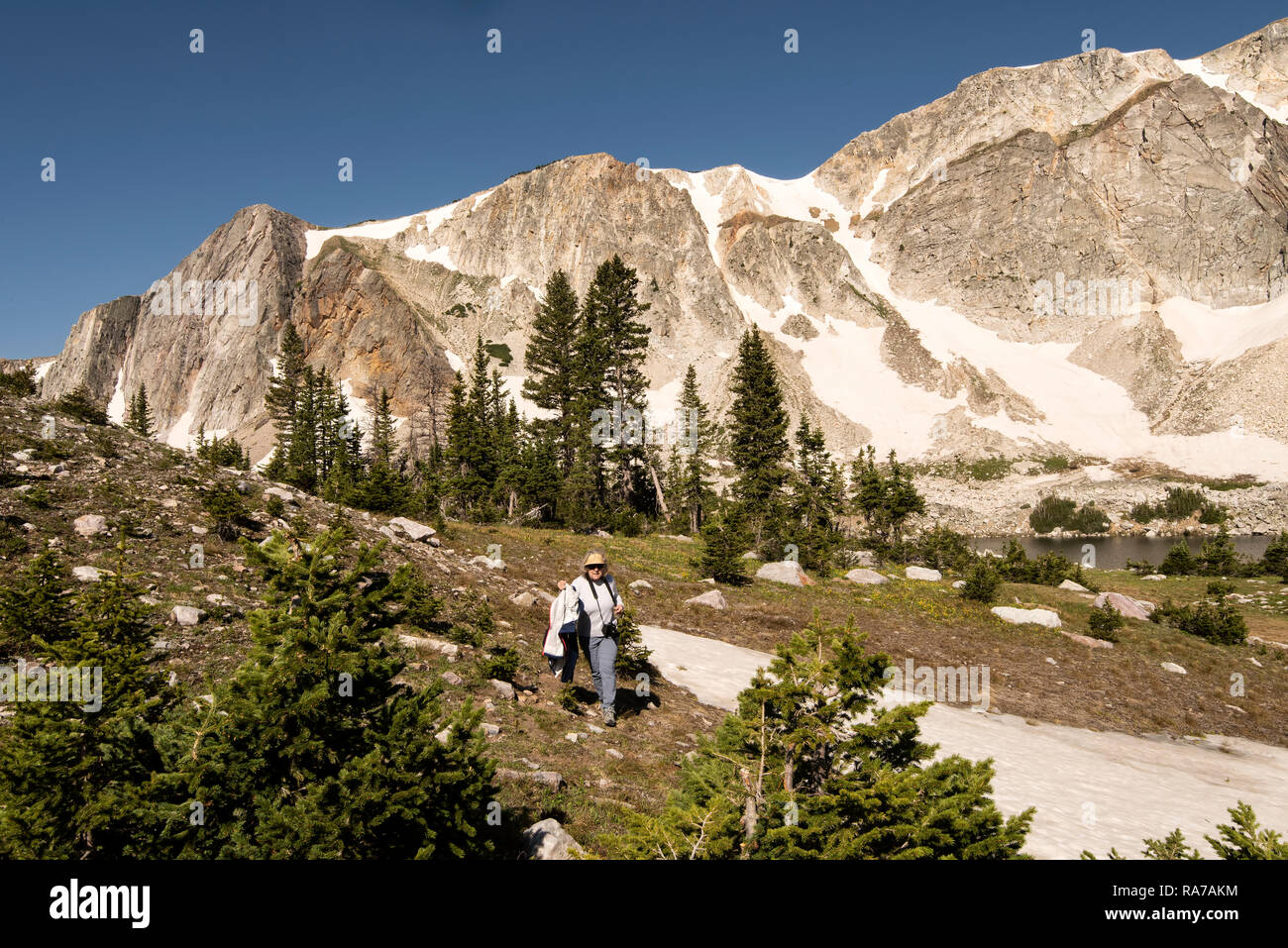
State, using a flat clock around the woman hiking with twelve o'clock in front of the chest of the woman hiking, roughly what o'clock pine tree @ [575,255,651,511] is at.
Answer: The pine tree is roughly at 6 o'clock from the woman hiking.

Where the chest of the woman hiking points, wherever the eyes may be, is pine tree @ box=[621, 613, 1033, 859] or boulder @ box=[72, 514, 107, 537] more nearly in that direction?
the pine tree

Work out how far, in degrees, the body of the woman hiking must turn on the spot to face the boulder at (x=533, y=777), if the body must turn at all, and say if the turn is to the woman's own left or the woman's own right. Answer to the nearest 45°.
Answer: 0° — they already face it

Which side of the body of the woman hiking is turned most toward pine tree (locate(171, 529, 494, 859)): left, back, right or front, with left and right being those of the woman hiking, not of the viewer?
front

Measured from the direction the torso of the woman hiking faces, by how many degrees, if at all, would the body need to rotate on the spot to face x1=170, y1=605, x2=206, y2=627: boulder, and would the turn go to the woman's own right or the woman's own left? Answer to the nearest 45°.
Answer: approximately 90° to the woman's own right

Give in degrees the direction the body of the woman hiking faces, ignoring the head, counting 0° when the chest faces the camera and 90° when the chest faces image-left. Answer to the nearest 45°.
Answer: approximately 0°

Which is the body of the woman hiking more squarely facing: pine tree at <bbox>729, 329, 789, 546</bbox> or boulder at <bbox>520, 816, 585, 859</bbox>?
the boulder
